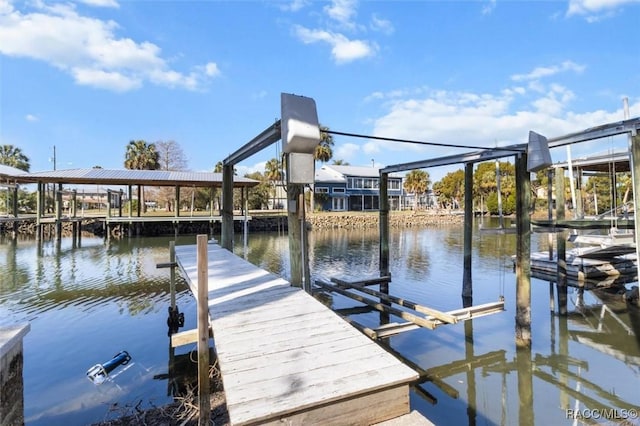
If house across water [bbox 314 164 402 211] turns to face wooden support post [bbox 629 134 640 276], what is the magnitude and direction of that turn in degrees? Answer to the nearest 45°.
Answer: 0° — it already faces it

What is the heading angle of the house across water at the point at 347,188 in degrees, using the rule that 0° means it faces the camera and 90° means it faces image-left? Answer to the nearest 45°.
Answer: approximately 0°

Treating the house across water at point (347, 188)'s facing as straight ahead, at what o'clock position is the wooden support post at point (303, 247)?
The wooden support post is roughly at 12 o'clock from the house across water.

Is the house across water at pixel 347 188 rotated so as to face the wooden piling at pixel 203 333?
yes

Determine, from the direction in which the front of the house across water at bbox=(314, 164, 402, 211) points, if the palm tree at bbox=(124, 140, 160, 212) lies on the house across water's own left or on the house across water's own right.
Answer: on the house across water's own right

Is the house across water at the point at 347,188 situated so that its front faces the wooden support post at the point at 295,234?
yes
